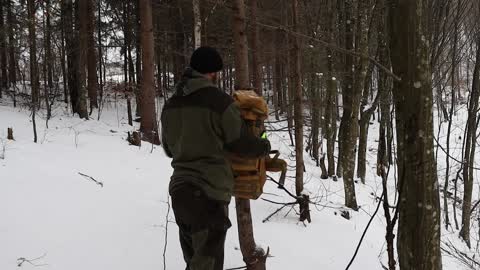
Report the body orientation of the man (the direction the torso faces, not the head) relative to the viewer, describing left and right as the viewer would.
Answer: facing away from the viewer and to the right of the viewer

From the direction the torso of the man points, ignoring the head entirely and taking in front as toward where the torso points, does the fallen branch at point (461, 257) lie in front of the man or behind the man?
in front

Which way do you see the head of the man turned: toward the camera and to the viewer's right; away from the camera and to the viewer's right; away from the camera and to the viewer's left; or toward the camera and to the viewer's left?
away from the camera and to the viewer's right

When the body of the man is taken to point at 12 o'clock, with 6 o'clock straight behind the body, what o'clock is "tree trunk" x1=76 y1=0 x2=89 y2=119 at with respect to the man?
The tree trunk is roughly at 10 o'clock from the man.

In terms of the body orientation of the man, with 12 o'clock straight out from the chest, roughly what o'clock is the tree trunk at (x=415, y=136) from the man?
The tree trunk is roughly at 2 o'clock from the man.

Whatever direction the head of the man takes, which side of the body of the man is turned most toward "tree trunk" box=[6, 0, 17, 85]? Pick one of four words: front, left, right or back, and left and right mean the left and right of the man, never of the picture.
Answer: left

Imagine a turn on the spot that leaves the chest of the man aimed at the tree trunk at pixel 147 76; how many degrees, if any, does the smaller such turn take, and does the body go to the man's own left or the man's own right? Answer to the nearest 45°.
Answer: approximately 45° to the man's own left

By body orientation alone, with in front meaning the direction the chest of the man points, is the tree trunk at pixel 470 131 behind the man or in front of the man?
in front

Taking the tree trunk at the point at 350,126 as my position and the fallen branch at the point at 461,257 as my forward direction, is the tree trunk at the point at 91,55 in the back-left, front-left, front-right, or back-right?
back-right

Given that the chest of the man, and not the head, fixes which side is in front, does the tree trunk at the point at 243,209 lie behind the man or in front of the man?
in front
